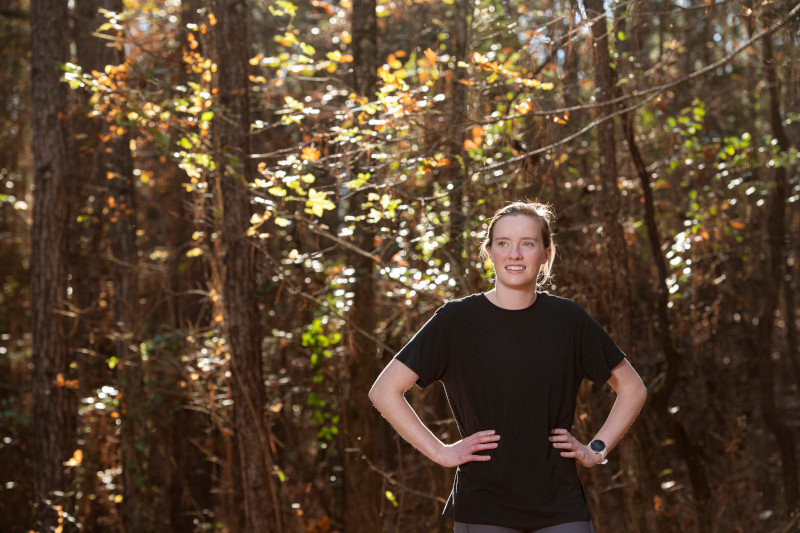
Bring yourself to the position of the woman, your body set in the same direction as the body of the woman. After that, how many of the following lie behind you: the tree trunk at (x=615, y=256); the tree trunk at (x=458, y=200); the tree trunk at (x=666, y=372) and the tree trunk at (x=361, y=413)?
4

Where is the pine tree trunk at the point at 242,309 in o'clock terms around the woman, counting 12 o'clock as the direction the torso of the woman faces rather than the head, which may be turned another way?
The pine tree trunk is roughly at 5 o'clock from the woman.

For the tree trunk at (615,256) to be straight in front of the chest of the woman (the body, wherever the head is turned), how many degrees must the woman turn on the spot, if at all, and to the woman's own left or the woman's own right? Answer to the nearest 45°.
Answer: approximately 180°

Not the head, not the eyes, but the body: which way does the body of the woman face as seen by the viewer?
toward the camera

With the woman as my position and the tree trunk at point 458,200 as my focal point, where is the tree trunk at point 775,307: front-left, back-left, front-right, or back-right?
front-right

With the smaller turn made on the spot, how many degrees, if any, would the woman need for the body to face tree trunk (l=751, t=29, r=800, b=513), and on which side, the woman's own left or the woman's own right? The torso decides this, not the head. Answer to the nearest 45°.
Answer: approximately 180°

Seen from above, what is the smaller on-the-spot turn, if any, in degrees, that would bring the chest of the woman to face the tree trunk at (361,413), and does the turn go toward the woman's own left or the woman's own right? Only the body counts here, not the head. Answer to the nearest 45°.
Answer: approximately 180°

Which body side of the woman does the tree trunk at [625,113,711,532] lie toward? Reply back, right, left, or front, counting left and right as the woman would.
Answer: back

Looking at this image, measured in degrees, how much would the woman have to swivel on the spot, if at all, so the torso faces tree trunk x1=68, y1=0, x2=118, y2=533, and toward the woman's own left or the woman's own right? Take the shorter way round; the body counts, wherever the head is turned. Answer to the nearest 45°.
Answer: approximately 135° to the woman's own right

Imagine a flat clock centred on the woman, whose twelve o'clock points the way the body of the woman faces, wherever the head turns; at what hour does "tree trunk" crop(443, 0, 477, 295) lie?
The tree trunk is roughly at 6 o'clock from the woman.
